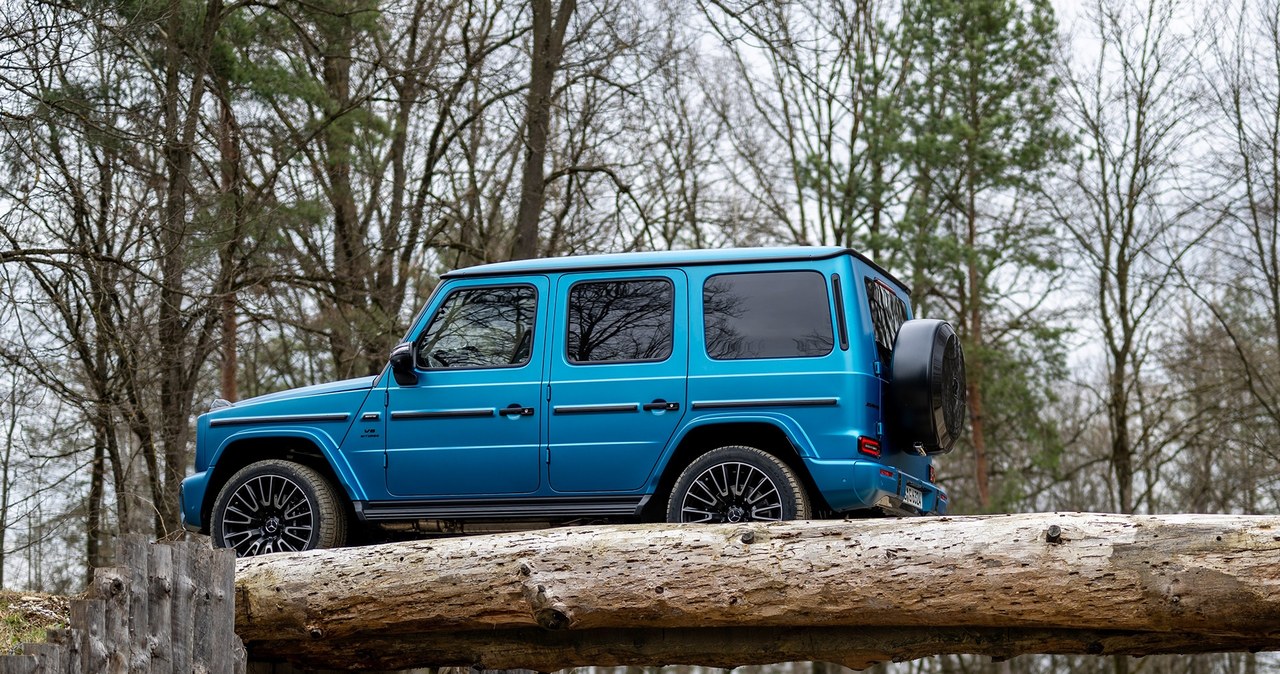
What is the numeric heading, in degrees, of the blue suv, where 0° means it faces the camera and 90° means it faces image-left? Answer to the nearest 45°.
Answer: approximately 90°
